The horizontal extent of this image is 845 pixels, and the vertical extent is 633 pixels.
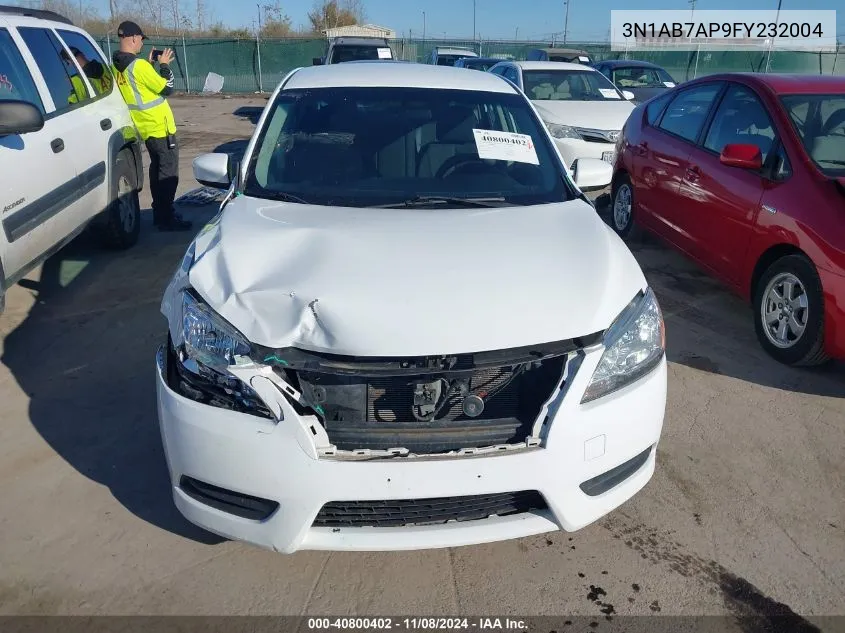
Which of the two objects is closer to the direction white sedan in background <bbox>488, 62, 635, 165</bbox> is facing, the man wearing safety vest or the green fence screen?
the man wearing safety vest

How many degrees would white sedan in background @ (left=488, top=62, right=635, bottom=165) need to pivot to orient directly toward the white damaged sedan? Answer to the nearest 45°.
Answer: approximately 45° to its right

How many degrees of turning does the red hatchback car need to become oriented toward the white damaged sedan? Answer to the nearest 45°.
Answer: approximately 45° to its right

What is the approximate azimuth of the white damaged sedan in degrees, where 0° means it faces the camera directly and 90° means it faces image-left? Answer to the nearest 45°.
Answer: approximately 0°

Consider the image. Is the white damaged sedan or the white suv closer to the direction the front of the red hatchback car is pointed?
the white damaged sedan
